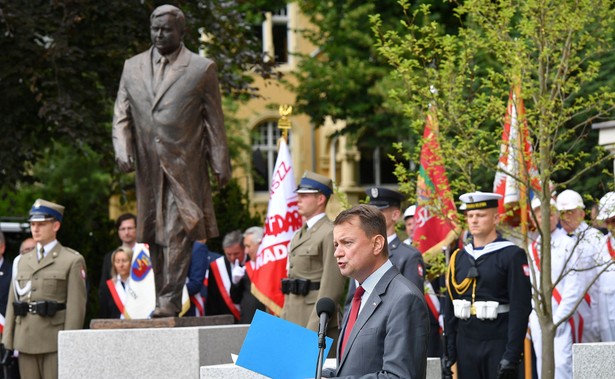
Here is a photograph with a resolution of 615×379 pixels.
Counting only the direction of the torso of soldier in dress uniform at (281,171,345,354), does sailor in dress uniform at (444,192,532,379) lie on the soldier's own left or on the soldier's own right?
on the soldier's own left

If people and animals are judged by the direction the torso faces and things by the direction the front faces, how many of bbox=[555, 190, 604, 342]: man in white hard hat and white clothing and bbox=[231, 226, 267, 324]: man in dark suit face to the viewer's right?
0

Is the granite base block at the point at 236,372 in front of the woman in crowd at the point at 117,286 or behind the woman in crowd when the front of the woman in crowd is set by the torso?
in front

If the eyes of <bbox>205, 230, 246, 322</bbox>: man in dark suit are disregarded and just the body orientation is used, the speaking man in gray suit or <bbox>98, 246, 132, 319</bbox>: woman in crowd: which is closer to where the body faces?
the speaking man in gray suit

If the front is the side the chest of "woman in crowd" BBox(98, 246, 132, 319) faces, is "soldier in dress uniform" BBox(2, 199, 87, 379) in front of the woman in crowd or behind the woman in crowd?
in front

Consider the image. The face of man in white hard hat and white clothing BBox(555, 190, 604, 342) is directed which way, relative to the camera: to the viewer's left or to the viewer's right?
to the viewer's left

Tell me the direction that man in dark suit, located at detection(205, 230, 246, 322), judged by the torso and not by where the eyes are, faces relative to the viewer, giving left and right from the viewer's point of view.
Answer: facing the viewer and to the right of the viewer

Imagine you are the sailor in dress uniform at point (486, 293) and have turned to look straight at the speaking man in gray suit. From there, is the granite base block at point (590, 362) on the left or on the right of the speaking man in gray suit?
left

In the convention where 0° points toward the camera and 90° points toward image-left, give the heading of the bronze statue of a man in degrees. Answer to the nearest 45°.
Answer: approximately 45°

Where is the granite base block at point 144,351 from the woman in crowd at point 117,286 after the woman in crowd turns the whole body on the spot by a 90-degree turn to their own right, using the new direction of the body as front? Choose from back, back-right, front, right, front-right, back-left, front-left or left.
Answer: left

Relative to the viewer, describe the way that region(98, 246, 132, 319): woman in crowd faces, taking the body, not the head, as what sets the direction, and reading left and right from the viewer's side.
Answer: facing the viewer

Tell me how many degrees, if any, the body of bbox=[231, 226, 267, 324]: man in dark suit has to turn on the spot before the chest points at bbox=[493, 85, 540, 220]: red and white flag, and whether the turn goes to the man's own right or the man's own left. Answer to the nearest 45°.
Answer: approximately 90° to the man's own left
